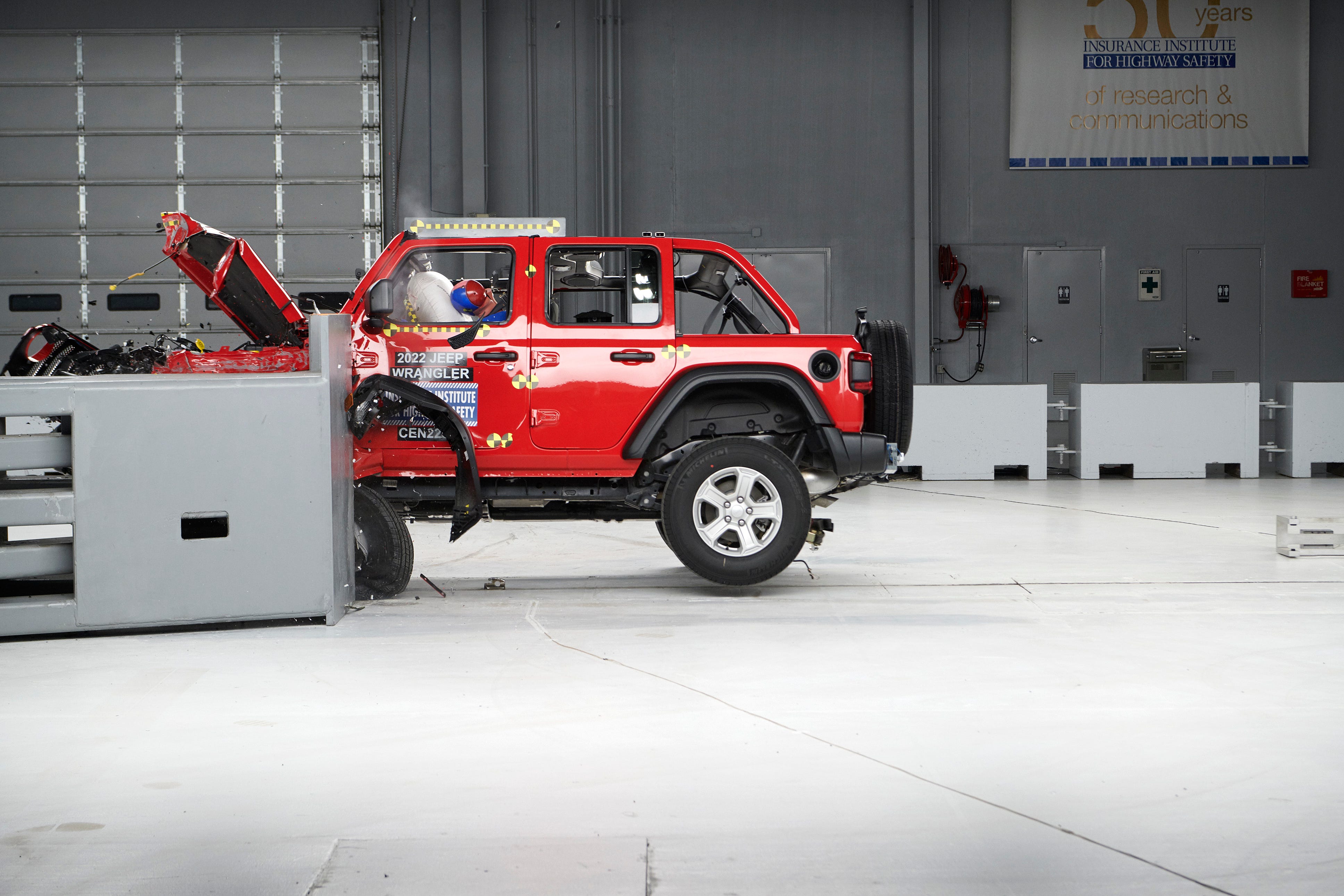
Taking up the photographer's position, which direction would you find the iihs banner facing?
facing the viewer

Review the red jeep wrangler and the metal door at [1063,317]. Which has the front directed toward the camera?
the metal door

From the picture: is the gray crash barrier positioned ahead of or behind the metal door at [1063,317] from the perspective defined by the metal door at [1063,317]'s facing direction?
ahead

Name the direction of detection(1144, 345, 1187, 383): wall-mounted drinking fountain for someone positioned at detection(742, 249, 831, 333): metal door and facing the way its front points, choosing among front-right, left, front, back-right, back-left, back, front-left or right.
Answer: left

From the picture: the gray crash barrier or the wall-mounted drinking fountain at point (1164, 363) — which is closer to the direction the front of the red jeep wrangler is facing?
the gray crash barrier

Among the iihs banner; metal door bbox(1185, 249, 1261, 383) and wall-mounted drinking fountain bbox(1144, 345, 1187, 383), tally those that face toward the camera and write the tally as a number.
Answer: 3

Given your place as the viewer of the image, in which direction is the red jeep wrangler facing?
facing to the left of the viewer

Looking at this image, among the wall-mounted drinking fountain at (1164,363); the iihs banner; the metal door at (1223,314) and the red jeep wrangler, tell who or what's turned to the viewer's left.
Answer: the red jeep wrangler

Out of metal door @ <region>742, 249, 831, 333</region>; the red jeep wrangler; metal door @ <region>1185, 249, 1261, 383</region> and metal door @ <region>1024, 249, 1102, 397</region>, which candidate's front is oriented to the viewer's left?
the red jeep wrangler

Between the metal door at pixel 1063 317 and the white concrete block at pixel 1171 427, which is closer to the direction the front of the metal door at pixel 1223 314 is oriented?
the white concrete block

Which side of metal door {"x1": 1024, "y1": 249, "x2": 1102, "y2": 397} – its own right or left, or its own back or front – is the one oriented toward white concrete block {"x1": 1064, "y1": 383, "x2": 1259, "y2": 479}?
front

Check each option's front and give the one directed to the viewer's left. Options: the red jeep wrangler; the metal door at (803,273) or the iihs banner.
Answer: the red jeep wrangler

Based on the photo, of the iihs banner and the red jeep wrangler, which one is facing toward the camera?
the iihs banner

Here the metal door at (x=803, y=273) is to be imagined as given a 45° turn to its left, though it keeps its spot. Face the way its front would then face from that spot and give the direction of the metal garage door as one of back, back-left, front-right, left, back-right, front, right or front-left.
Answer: back-right
